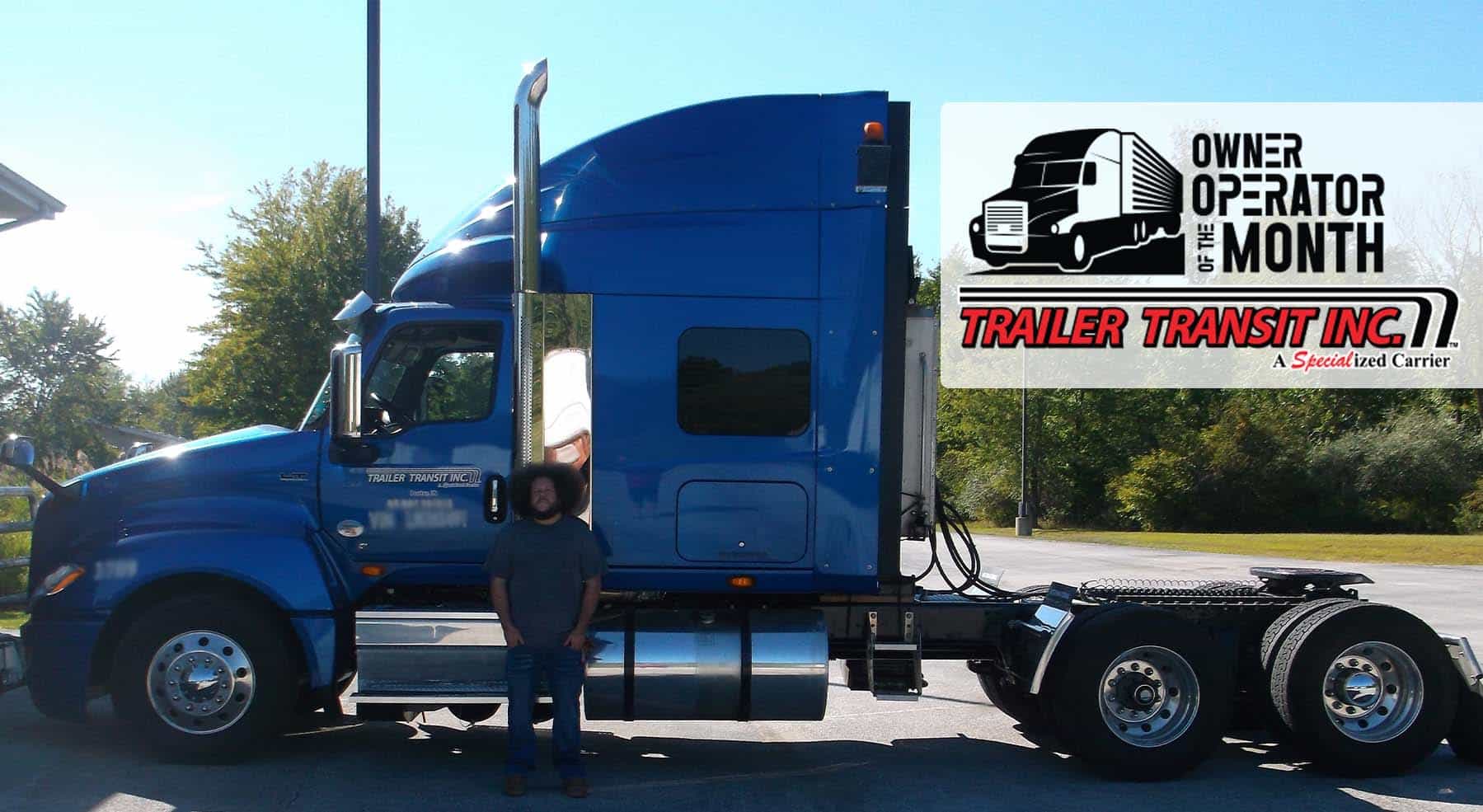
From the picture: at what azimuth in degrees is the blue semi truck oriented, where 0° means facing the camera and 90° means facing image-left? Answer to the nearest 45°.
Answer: approximately 90°

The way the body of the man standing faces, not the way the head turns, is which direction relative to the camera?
toward the camera

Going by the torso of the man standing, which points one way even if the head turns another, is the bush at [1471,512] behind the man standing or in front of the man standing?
behind

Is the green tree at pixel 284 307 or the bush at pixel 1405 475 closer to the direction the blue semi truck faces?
the green tree

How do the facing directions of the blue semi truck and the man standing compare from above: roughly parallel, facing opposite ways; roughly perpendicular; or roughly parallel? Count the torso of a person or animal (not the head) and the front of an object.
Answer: roughly perpendicular

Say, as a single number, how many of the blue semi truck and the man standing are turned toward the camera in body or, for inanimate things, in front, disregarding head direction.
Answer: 1

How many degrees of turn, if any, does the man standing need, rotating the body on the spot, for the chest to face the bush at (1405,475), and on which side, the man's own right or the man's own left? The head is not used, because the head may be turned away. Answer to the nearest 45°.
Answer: approximately 135° to the man's own left

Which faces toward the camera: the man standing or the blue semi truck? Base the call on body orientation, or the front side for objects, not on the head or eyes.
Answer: the man standing

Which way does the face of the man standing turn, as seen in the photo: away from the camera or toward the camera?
toward the camera

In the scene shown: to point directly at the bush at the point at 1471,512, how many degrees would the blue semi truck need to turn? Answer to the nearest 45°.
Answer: approximately 135° to its right

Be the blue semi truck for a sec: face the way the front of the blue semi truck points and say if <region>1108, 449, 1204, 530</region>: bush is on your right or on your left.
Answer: on your right

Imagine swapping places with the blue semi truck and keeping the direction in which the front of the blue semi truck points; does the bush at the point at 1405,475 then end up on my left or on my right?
on my right

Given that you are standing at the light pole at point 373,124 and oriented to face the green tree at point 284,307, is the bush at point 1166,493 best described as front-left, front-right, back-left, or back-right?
front-right

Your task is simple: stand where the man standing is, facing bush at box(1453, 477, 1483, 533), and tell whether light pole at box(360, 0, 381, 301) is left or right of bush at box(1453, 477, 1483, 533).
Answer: left
